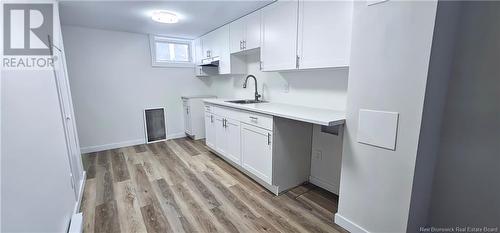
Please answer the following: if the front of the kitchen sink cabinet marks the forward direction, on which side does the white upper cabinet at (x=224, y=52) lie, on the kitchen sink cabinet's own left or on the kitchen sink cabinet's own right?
on the kitchen sink cabinet's own right

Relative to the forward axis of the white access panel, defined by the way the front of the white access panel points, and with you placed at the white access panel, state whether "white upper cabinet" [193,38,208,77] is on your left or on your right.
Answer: on your right

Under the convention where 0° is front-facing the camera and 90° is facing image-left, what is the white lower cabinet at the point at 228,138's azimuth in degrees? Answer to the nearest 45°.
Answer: approximately 45°

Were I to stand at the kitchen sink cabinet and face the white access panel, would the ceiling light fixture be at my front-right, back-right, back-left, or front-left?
back-right

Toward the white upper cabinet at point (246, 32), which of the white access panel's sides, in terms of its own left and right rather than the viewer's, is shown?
right

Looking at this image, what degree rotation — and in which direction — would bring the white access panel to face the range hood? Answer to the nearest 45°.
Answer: approximately 90° to its right

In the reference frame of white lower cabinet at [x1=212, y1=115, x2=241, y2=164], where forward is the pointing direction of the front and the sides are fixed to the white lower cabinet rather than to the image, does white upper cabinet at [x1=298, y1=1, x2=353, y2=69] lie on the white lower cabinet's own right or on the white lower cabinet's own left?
on the white lower cabinet's own left
